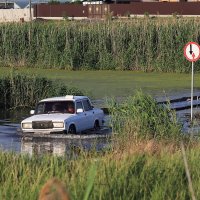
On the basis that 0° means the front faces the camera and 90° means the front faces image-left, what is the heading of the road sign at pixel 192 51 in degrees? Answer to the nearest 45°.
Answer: approximately 0°

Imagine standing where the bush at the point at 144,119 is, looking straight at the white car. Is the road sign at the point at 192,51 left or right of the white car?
right

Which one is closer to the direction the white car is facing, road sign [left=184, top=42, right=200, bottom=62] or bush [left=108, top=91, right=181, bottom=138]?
the bush

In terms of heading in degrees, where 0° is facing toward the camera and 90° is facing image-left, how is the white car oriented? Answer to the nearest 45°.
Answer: approximately 45°

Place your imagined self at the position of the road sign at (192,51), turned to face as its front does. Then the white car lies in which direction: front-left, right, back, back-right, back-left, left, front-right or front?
front-right

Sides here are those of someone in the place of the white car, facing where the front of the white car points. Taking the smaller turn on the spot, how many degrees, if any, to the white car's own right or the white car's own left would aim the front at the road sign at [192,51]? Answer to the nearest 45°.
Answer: approximately 180°

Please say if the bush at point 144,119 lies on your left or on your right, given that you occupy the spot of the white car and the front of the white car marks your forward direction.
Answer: on your left
